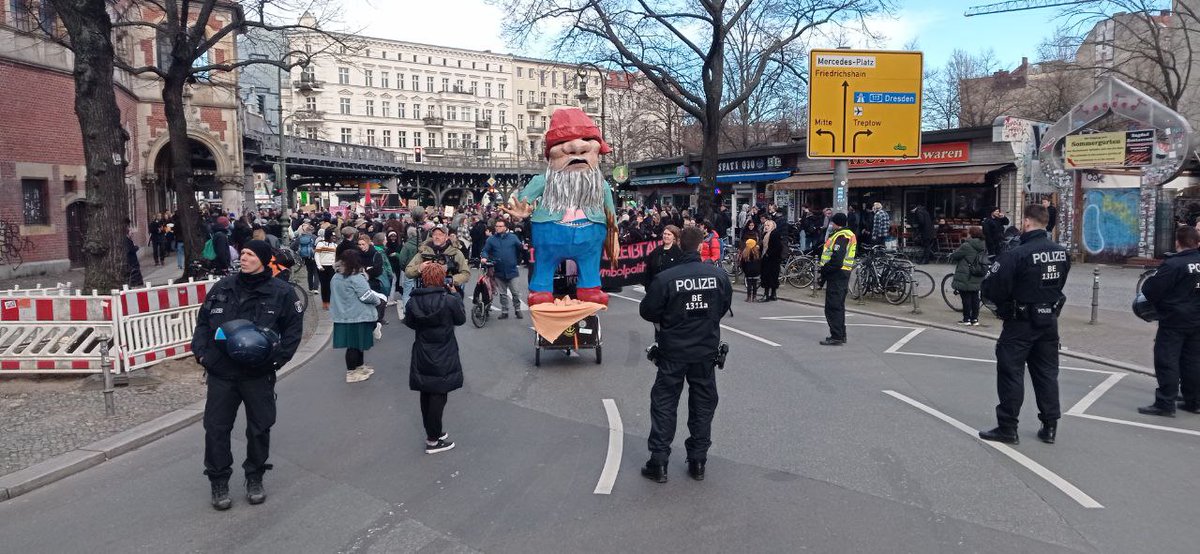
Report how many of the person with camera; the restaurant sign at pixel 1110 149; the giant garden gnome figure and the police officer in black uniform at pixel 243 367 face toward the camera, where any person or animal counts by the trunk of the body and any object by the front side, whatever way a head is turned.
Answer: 4

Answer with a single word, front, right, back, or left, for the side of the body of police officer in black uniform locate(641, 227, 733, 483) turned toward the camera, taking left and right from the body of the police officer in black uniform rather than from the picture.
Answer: back

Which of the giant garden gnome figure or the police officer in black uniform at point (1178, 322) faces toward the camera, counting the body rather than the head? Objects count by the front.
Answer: the giant garden gnome figure

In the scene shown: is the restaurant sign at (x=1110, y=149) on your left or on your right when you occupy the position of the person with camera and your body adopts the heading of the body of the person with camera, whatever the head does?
on your left

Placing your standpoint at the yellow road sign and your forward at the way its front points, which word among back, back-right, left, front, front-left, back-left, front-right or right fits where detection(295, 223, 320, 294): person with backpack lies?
right

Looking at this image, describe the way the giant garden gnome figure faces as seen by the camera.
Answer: facing the viewer

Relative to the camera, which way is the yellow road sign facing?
toward the camera

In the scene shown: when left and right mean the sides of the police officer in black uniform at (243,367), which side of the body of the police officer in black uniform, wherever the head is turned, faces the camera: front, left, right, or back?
front

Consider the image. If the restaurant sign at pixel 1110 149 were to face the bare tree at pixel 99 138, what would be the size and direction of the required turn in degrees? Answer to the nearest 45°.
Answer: approximately 45° to its right

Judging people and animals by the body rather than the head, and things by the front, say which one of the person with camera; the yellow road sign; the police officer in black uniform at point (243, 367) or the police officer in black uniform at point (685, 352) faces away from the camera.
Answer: the police officer in black uniform at point (685, 352)

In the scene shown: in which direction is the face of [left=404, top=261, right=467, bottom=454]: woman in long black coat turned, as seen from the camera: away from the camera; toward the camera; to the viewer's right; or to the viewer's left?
away from the camera

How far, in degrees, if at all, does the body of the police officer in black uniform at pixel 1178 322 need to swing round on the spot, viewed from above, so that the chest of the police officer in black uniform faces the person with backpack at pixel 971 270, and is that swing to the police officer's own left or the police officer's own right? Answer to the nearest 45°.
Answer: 0° — they already face them
